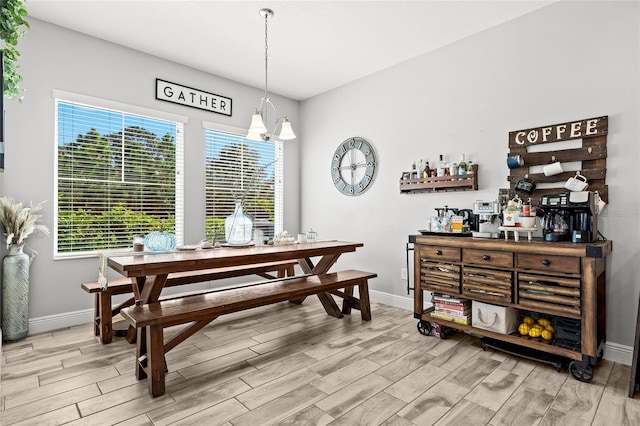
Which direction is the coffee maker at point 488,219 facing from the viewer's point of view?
toward the camera

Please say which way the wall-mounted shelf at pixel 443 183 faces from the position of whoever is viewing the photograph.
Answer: facing the viewer and to the left of the viewer

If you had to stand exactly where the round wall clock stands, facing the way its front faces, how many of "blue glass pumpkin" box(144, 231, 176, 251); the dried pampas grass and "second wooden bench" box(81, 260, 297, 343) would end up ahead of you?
3

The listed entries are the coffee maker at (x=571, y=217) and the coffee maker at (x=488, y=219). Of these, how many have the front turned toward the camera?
2

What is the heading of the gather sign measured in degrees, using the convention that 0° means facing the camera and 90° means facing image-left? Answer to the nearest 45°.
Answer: approximately 315°

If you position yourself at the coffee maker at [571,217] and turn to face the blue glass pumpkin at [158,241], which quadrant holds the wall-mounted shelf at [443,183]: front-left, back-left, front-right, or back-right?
front-right

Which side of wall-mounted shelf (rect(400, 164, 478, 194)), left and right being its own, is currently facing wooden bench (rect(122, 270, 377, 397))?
front

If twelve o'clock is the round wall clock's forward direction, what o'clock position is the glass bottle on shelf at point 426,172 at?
The glass bottle on shelf is roughly at 9 o'clock from the round wall clock.

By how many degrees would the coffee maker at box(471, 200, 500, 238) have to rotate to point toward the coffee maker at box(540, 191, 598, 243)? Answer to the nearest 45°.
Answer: approximately 90° to its left

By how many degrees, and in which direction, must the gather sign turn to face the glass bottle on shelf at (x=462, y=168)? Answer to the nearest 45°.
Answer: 0° — it already faces it

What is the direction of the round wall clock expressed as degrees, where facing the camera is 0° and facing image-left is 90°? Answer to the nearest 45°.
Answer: approximately 45°

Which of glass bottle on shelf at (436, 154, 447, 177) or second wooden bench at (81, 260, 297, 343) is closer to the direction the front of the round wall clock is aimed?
the second wooden bench

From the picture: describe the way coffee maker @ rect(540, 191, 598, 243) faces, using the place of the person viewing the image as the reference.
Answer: facing the viewer
